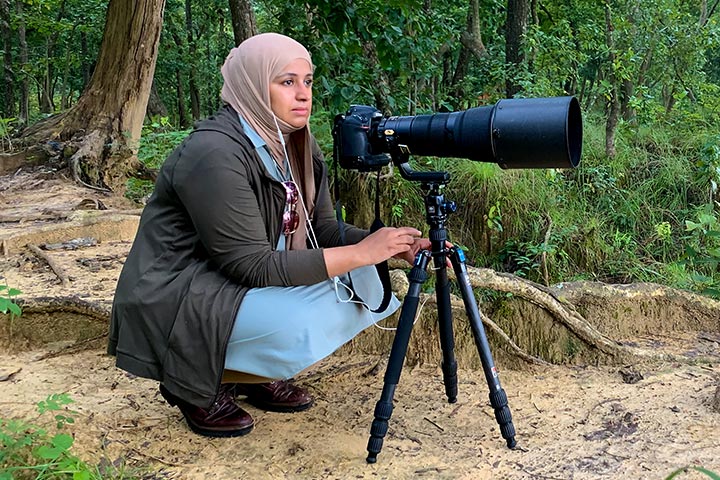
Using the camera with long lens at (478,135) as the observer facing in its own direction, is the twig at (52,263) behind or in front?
behind

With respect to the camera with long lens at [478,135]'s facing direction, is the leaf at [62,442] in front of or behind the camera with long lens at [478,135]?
behind

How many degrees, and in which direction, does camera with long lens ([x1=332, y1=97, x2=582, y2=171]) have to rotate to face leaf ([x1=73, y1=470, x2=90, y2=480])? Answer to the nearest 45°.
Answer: approximately 180°

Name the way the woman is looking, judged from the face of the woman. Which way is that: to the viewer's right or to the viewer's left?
to the viewer's right

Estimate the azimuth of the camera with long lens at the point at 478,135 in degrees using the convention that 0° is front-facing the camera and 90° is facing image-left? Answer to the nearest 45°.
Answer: approximately 270°

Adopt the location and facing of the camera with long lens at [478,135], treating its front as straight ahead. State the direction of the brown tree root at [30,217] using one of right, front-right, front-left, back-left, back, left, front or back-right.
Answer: back-left

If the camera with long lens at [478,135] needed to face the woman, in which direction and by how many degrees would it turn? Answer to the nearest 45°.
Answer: approximately 180°

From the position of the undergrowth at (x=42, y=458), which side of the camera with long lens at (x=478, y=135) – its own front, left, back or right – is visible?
back
